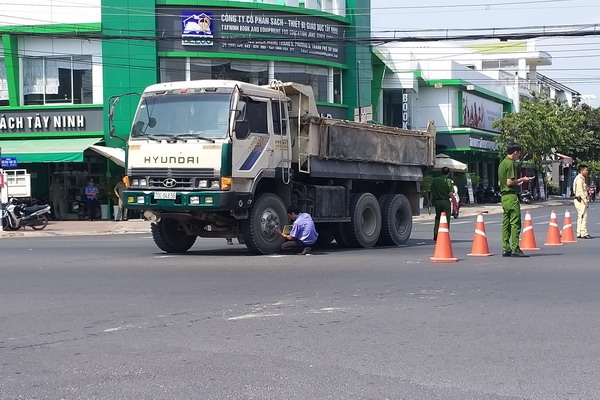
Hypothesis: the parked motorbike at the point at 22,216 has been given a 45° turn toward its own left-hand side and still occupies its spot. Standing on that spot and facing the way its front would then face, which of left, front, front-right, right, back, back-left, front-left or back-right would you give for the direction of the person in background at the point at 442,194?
left

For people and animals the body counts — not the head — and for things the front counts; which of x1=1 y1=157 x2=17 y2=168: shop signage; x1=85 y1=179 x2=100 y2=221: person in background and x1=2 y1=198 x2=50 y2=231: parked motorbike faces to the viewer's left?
the parked motorbike

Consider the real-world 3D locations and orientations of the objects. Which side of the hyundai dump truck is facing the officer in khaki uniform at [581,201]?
back

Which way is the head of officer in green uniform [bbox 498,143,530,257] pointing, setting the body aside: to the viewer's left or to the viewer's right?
to the viewer's right

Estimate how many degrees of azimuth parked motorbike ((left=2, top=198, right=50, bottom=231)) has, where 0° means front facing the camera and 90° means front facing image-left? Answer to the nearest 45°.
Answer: approximately 90°

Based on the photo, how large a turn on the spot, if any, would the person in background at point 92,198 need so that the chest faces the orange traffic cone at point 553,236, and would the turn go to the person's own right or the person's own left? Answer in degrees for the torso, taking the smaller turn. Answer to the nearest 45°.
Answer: approximately 45° to the person's own left

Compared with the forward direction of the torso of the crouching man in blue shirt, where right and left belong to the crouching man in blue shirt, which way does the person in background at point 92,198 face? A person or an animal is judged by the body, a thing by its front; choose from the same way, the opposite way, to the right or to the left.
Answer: to the left

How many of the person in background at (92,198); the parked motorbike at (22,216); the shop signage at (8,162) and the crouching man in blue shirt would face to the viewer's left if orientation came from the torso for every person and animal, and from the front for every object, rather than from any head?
2

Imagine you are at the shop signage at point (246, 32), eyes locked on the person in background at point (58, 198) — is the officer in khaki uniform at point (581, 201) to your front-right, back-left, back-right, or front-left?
back-left

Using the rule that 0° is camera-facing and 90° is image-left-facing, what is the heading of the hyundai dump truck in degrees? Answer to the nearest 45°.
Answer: approximately 45°
